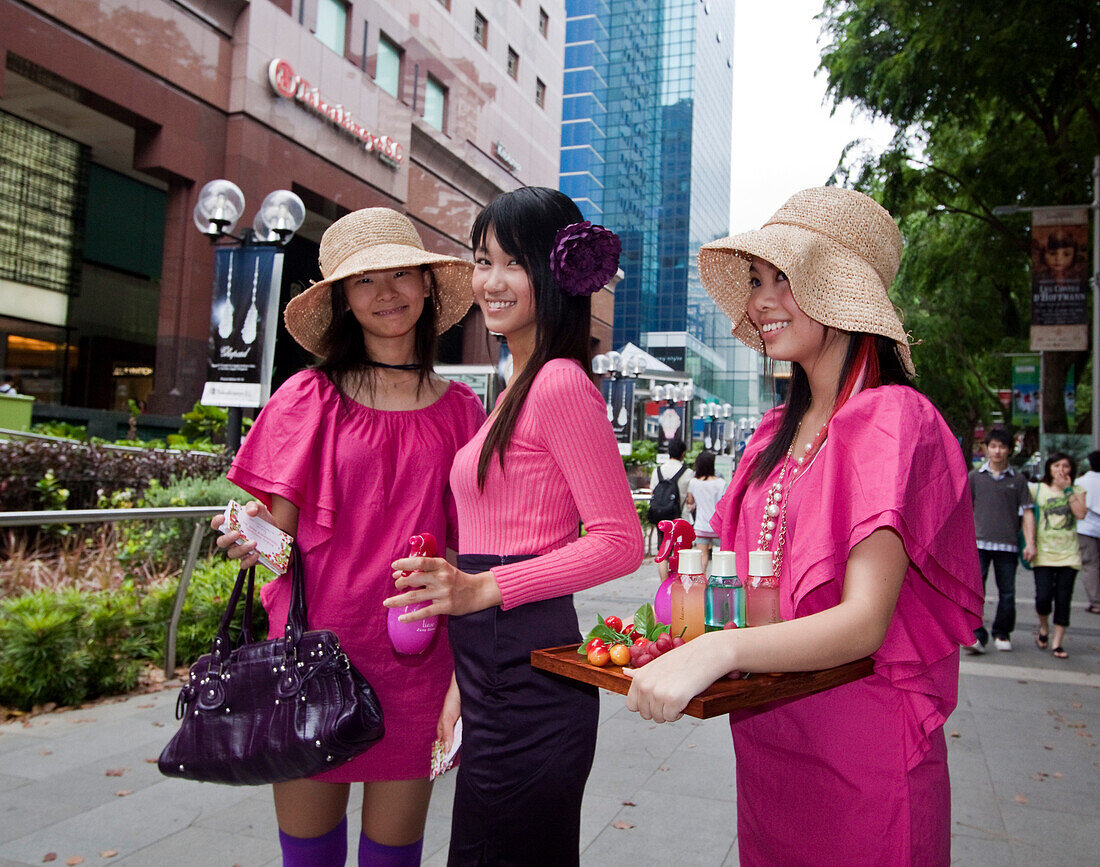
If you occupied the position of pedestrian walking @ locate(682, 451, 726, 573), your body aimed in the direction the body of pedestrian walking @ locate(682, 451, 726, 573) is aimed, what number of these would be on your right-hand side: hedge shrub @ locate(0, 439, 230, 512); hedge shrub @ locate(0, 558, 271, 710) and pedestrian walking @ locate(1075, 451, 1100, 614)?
1

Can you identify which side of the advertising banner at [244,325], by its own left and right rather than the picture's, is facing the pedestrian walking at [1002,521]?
left

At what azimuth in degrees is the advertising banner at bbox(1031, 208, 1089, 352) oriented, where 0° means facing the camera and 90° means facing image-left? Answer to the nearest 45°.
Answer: approximately 0°

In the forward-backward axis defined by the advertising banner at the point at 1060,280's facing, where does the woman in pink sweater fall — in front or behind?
in front

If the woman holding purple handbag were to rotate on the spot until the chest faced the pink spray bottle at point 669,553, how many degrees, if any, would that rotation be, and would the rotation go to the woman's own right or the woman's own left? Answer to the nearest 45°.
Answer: approximately 45° to the woman's own left

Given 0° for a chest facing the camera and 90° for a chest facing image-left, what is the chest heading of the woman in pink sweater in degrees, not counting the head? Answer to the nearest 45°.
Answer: approximately 90°

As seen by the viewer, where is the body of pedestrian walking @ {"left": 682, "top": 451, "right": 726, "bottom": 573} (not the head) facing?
away from the camera
